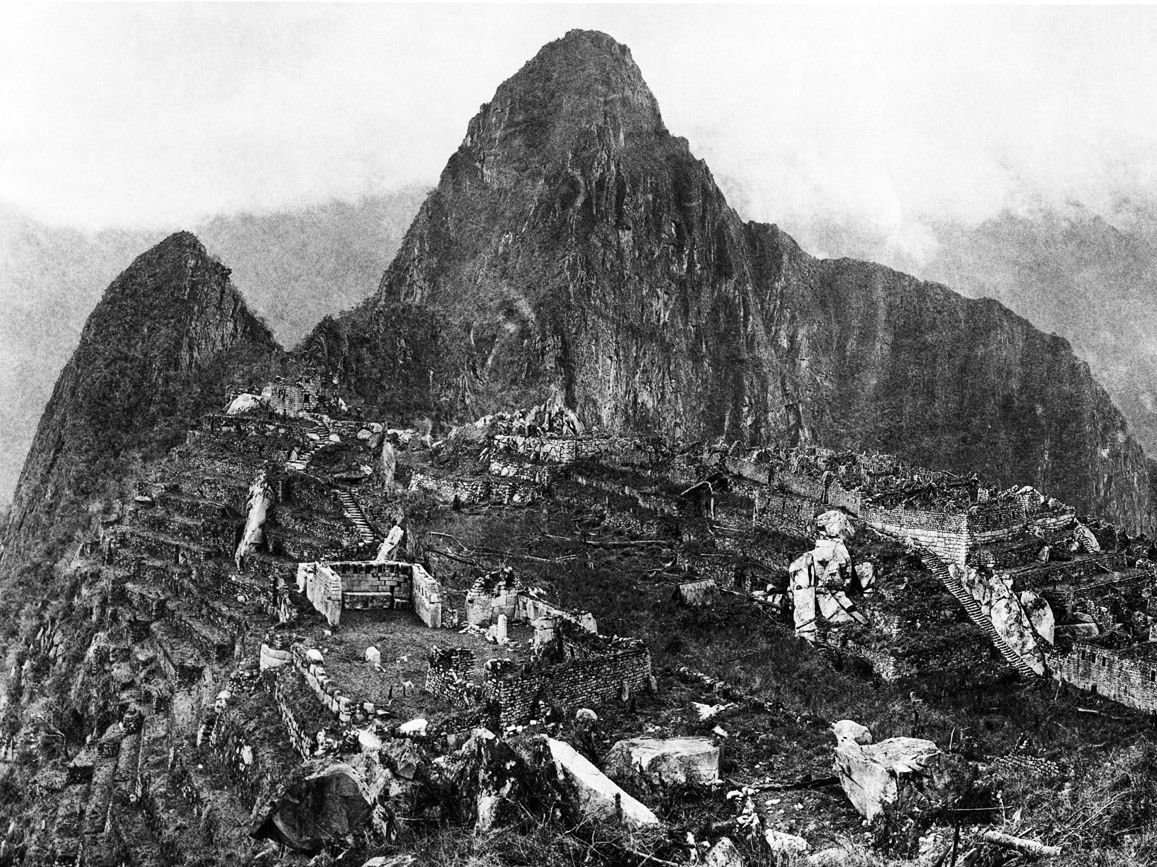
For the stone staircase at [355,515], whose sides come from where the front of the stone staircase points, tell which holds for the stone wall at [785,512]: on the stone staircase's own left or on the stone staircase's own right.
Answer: on the stone staircase's own left

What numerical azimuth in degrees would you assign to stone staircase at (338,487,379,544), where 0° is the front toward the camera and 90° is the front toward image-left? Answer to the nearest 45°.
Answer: approximately 315°

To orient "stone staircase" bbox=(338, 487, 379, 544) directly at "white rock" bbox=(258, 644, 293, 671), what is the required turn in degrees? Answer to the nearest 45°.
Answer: approximately 45° to its right

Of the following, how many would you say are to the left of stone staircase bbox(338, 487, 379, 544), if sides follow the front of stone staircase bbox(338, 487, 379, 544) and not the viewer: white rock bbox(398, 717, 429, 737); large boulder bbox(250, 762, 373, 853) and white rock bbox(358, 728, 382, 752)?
0

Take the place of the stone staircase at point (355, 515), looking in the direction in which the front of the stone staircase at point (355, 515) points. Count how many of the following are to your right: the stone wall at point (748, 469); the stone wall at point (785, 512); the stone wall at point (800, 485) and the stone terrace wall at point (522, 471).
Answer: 0

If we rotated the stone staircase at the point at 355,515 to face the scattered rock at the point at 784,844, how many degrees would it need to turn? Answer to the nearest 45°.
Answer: approximately 45° to its right

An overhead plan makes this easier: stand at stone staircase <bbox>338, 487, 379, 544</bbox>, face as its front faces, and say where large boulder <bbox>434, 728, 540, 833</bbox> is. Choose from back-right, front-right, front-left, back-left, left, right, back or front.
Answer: front-right

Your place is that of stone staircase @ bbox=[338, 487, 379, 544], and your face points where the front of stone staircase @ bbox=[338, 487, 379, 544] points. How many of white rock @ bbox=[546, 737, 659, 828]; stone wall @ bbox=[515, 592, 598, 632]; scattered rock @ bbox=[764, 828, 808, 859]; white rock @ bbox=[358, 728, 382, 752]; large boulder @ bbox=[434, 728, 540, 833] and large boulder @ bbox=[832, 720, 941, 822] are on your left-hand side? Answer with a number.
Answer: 0

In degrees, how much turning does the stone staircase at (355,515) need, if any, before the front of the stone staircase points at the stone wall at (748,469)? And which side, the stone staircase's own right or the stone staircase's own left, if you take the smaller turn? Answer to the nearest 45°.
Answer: approximately 90° to the stone staircase's own left

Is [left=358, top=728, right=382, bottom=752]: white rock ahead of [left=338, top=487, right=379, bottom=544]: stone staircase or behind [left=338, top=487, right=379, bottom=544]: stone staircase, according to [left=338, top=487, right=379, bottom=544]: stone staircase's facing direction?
ahead

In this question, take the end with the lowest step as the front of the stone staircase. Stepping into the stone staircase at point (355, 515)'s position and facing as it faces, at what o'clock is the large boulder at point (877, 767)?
The large boulder is roughly at 1 o'clock from the stone staircase.

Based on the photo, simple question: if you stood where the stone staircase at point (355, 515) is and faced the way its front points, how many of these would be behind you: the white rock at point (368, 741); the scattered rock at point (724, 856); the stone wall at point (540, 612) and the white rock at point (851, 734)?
0

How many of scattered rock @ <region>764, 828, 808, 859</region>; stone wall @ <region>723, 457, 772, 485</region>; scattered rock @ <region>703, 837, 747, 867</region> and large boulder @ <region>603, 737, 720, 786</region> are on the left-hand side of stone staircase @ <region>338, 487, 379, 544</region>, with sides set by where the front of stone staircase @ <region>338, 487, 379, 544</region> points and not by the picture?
1

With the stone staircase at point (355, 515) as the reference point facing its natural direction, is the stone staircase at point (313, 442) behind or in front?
behind

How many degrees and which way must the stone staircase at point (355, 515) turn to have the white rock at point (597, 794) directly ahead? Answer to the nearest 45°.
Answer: approximately 45° to its right

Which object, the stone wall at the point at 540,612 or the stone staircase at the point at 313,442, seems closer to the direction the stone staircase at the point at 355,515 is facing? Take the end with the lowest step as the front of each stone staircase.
the stone wall
